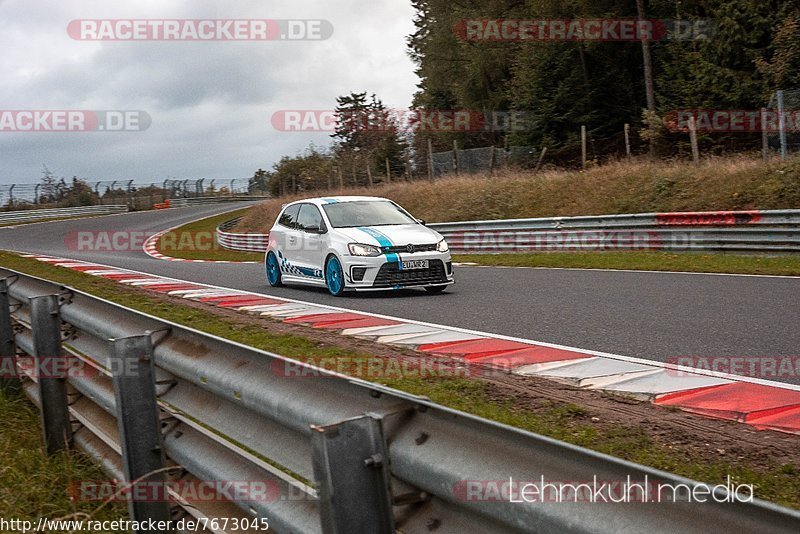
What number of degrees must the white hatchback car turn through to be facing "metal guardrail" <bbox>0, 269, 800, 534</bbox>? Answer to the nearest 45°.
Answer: approximately 45° to its right

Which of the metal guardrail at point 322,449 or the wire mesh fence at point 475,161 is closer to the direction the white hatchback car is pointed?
the metal guardrail

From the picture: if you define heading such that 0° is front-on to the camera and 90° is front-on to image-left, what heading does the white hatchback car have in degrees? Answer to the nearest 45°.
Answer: approximately 315°

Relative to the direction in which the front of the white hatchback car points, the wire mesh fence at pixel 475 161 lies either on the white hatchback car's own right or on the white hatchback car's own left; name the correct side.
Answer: on the white hatchback car's own left
